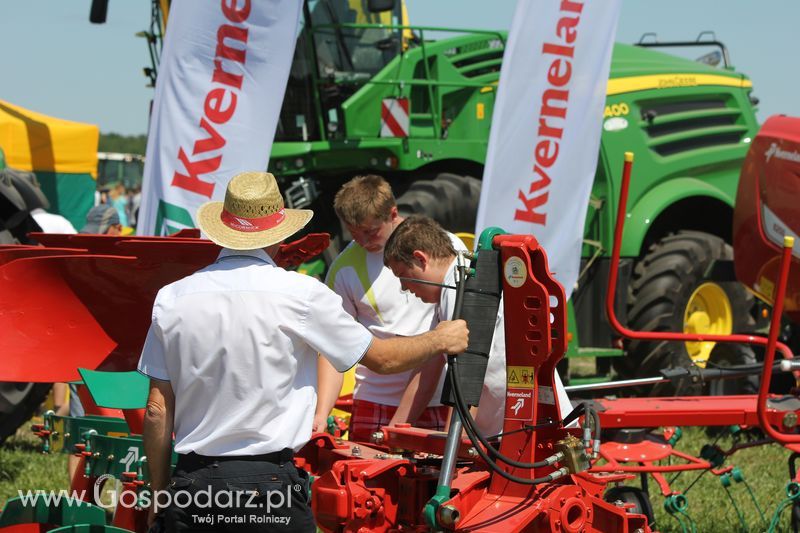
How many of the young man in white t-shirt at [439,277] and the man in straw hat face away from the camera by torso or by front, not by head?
1

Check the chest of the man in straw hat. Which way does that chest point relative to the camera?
away from the camera

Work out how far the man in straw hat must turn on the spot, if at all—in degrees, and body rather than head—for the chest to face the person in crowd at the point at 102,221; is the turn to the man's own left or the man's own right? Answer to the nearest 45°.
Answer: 0° — they already face them

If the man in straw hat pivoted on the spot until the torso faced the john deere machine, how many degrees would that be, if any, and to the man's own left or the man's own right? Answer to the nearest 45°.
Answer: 0° — they already face it

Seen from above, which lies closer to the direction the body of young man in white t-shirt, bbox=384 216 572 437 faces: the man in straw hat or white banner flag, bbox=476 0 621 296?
the man in straw hat

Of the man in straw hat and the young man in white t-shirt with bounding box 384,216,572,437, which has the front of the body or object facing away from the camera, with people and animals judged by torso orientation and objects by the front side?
the man in straw hat

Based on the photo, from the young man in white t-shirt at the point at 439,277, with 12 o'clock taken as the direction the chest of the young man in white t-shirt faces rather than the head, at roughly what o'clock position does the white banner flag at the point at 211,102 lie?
The white banner flag is roughly at 2 o'clock from the young man in white t-shirt.
